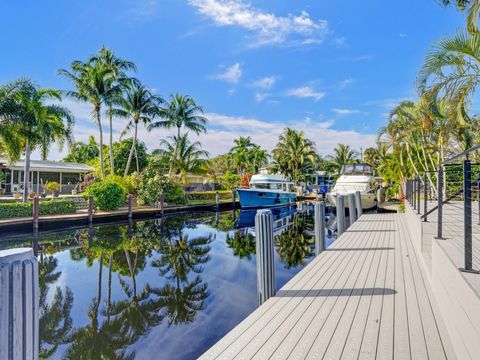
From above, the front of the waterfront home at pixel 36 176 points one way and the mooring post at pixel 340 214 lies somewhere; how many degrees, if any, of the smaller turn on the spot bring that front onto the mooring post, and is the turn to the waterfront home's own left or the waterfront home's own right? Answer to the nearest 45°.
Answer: approximately 45° to the waterfront home's own right

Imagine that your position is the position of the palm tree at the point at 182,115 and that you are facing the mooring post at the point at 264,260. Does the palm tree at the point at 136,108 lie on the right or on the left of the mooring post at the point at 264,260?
right

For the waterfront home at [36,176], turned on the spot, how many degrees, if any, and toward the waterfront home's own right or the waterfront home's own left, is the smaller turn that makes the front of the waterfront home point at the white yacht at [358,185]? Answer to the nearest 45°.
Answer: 0° — it already faces it

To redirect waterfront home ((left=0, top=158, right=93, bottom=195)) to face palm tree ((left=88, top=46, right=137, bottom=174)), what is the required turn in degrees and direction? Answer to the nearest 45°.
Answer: approximately 90° to its left

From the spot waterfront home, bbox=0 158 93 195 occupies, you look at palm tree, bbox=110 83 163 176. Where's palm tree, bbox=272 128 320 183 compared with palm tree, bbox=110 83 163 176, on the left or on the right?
left

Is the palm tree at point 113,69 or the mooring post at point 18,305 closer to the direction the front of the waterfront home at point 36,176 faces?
the mooring post

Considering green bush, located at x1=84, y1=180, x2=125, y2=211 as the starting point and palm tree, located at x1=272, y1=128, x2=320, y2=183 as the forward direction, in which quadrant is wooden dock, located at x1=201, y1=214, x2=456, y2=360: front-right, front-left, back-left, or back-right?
back-right

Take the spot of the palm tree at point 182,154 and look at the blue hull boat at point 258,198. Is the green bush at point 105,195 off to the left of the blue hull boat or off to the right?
right

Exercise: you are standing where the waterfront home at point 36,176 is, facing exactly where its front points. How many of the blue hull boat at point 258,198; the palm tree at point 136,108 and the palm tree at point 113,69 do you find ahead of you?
3

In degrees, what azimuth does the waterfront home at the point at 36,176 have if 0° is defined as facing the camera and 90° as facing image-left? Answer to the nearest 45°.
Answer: approximately 315°

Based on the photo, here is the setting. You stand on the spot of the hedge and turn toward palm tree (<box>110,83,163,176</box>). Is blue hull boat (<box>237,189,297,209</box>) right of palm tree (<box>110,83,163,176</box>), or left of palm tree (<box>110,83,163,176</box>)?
right

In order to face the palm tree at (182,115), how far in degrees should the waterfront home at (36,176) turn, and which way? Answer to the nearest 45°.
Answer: approximately 45° to its left

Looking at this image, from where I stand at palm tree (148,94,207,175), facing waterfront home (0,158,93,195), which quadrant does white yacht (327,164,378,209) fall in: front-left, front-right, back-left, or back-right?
back-left
